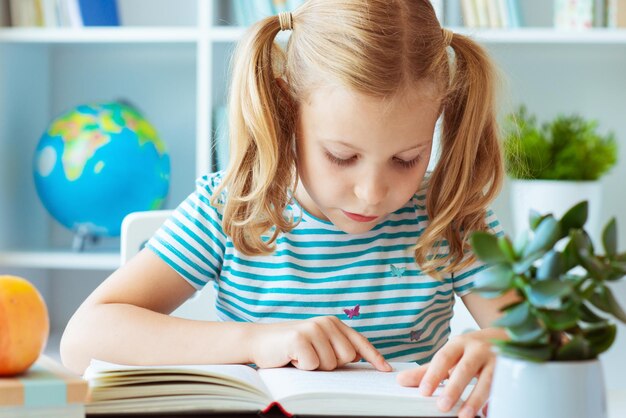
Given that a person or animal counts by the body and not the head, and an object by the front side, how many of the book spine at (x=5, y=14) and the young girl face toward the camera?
2

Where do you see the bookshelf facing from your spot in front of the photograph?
facing the viewer

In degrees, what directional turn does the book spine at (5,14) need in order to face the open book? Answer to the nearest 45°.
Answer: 0° — it already faces it

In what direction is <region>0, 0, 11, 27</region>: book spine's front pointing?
toward the camera

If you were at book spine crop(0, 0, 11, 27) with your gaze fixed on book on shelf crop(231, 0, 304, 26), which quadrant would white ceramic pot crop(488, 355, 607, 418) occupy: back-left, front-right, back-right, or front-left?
front-right

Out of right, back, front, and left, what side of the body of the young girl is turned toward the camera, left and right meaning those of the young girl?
front

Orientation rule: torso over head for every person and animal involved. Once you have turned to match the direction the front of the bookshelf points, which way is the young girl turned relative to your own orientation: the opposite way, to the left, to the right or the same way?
the same way

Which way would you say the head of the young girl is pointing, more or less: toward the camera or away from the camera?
toward the camera
